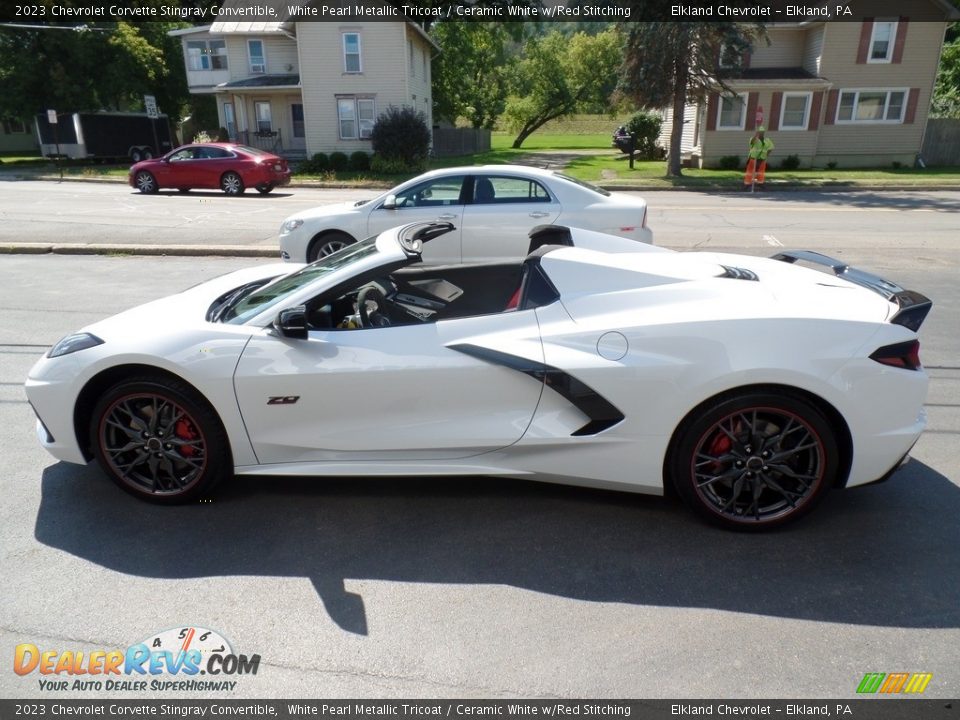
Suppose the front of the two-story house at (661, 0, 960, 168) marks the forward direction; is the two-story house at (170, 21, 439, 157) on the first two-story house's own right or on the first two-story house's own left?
on the first two-story house's own right

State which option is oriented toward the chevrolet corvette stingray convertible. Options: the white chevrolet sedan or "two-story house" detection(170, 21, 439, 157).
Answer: the two-story house

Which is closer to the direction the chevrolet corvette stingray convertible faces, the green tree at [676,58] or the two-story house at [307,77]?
the two-story house

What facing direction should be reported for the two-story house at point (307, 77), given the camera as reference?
facing the viewer

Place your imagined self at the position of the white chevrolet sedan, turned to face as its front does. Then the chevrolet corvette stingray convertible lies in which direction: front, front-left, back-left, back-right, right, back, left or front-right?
left

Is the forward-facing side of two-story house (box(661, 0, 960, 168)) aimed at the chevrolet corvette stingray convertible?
yes

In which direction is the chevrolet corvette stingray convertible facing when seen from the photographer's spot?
facing to the left of the viewer

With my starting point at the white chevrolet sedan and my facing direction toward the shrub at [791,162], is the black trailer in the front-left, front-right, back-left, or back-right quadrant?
front-left

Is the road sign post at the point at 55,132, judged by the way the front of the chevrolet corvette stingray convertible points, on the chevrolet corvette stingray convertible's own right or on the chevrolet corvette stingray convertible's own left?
on the chevrolet corvette stingray convertible's own right

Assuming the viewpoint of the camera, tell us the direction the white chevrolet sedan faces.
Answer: facing to the left of the viewer

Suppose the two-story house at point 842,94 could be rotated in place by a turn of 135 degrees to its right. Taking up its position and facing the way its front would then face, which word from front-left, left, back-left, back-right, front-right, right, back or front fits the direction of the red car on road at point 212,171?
left

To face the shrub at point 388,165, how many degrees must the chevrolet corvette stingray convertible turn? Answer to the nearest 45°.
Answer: approximately 90° to its right

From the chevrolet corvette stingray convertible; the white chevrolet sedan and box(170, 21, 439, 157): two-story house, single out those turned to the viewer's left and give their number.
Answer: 2

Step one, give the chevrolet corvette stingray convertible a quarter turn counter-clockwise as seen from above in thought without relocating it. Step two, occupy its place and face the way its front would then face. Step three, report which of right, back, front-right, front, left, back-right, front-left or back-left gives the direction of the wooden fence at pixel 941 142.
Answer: back-left

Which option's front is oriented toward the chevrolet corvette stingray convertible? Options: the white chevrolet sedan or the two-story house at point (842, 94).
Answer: the two-story house

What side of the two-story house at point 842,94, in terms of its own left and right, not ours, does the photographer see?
front

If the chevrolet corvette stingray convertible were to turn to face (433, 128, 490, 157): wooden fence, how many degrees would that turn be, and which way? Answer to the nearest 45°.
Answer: approximately 90° to its right
